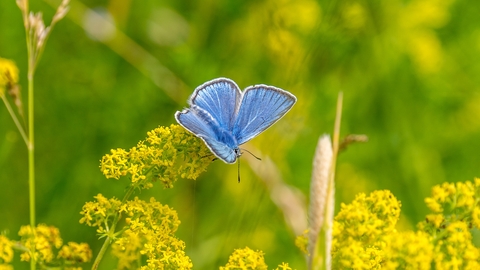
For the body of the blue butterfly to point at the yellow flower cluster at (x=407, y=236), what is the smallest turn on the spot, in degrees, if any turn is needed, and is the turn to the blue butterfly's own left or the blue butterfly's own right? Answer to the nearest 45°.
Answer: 0° — it already faces it

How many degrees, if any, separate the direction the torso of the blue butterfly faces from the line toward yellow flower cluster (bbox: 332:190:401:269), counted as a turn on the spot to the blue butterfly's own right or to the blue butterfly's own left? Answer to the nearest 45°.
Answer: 0° — it already faces it

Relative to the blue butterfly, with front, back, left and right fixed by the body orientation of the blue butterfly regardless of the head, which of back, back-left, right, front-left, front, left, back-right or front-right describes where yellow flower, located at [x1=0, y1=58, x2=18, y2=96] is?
back-right

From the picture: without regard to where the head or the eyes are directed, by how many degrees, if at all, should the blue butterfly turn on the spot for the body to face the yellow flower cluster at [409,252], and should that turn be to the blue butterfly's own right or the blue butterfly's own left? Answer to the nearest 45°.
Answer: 0° — it already faces it

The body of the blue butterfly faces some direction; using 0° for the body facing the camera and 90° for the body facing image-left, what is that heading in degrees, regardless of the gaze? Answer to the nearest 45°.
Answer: approximately 315°
